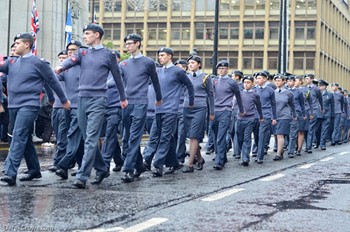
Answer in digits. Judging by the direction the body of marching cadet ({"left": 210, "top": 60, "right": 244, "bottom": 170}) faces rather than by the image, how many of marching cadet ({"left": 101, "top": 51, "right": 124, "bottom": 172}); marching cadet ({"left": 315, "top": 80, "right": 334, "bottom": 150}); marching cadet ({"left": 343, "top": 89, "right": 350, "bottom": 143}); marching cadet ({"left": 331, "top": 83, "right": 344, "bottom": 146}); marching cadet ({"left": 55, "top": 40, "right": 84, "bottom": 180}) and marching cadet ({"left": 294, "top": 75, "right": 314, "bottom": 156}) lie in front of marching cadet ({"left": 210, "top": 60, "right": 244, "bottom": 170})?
2

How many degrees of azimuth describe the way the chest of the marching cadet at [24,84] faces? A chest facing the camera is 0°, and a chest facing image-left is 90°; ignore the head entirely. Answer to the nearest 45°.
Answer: approximately 45°

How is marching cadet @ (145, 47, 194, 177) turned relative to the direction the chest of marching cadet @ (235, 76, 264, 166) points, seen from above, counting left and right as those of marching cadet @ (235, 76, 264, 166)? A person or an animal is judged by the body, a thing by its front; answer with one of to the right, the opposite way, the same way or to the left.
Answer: the same way

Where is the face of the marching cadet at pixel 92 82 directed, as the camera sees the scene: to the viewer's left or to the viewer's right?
to the viewer's left

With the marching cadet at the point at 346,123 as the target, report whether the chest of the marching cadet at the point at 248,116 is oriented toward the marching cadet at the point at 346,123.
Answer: no

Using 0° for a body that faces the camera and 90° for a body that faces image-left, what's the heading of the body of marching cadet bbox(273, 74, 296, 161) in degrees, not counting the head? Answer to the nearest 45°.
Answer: approximately 45°

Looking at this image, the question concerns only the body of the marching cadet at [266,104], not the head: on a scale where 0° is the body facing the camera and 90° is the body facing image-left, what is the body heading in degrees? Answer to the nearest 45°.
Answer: approximately 45°

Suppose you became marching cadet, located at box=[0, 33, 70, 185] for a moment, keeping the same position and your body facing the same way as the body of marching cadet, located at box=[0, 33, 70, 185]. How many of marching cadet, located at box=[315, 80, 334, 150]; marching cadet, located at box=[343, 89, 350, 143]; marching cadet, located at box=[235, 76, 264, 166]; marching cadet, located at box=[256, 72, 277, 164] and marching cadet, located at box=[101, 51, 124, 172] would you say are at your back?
5

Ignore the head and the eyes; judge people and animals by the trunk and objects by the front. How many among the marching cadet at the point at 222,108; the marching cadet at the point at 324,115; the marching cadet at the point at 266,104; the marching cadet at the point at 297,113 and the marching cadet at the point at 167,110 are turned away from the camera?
0

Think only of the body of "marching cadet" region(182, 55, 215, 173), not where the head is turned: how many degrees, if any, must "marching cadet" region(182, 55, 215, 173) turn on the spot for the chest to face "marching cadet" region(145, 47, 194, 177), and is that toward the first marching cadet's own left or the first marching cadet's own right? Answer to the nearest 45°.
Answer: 0° — they already face them

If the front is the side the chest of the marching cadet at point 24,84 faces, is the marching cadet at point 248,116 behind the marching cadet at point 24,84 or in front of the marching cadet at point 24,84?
behind

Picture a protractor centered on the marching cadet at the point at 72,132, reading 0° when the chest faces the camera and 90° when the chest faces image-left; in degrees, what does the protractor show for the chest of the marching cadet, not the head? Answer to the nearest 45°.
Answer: approximately 45°

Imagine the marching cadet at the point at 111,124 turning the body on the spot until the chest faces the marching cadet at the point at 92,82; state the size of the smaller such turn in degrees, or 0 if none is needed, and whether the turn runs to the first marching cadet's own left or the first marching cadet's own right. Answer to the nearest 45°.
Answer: approximately 45° to the first marching cadet's own left

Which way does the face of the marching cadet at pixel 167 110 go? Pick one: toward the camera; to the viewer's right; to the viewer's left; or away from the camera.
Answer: to the viewer's left

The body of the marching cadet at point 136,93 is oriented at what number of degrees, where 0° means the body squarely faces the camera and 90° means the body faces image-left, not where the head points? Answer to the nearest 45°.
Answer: approximately 45°

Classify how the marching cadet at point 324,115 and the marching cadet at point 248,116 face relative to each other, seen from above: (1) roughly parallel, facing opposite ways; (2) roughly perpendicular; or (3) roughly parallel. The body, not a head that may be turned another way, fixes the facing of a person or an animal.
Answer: roughly parallel

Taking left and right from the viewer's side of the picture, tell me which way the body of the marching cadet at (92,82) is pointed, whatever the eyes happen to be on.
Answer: facing the viewer and to the left of the viewer

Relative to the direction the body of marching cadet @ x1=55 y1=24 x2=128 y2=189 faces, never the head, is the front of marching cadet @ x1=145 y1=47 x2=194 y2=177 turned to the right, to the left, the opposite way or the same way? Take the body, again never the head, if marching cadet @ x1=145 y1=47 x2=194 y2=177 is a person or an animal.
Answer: the same way

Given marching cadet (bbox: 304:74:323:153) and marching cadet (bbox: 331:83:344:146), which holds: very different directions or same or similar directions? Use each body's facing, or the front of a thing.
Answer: same or similar directions
